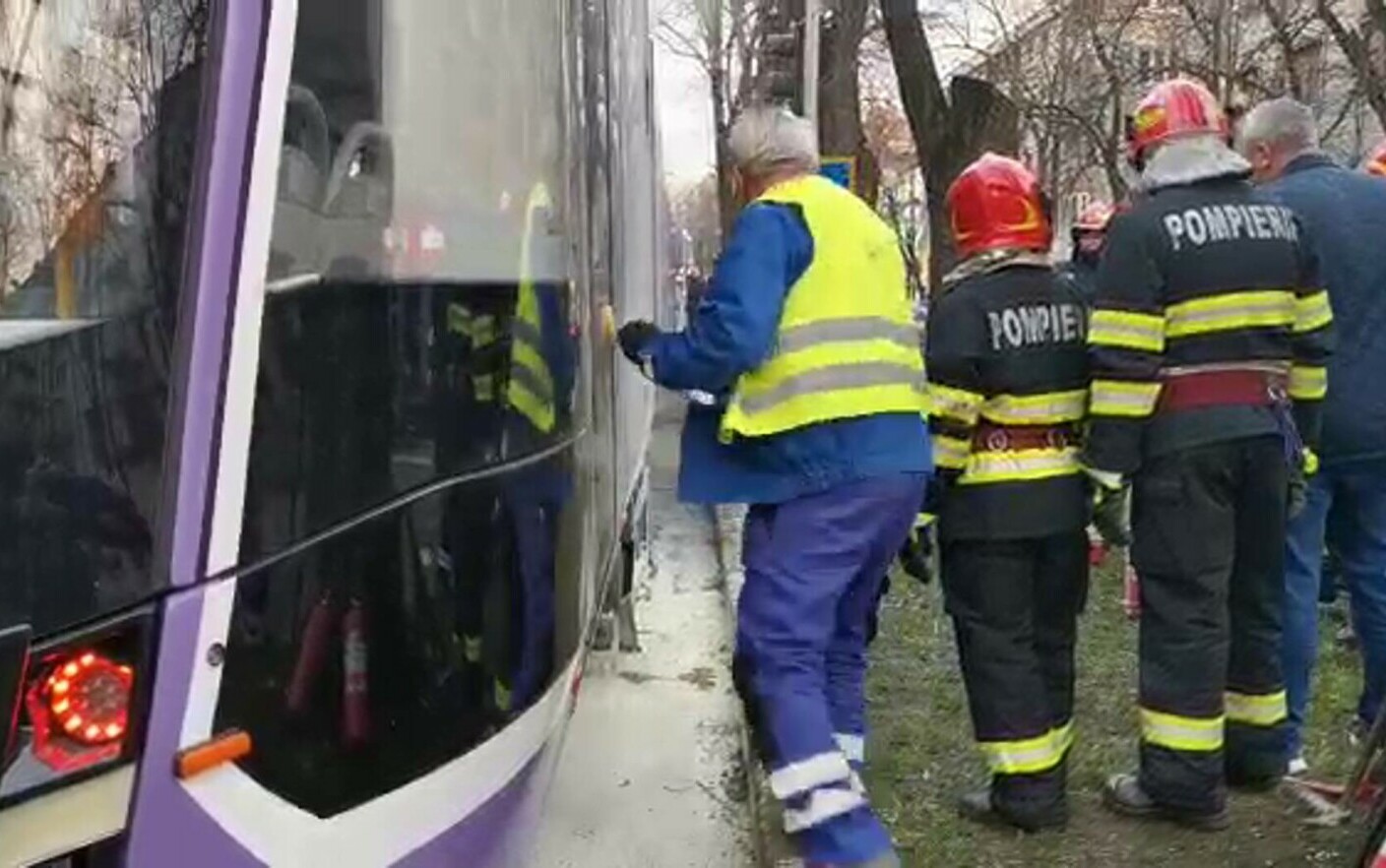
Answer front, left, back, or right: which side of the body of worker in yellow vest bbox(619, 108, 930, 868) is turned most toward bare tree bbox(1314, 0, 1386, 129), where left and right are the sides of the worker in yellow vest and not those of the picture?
right

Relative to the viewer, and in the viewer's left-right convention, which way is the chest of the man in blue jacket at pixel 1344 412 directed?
facing away from the viewer and to the left of the viewer

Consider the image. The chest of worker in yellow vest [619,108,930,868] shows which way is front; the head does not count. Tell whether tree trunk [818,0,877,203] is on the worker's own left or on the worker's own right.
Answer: on the worker's own right

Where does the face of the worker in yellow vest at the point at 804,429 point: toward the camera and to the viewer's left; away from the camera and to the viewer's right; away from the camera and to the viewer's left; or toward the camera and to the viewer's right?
away from the camera and to the viewer's left

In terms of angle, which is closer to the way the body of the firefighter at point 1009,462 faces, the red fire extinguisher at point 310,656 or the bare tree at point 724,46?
the bare tree

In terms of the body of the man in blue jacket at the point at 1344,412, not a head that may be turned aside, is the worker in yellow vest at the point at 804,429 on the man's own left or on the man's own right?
on the man's own left

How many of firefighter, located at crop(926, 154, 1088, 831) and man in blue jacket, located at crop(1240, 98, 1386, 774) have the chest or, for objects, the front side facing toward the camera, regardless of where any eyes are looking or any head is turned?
0

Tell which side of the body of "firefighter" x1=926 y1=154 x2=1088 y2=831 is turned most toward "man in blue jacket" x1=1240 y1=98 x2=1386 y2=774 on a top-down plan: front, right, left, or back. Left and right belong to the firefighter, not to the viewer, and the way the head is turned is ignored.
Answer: right

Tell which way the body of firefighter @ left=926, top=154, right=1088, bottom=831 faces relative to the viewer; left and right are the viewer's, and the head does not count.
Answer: facing away from the viewer and to the left of the viewer

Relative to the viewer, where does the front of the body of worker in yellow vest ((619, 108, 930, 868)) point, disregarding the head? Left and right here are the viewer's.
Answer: facing away from the viewer and to the left of the viewer

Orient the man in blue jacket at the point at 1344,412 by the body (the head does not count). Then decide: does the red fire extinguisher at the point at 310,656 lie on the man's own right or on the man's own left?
on the man's own left
